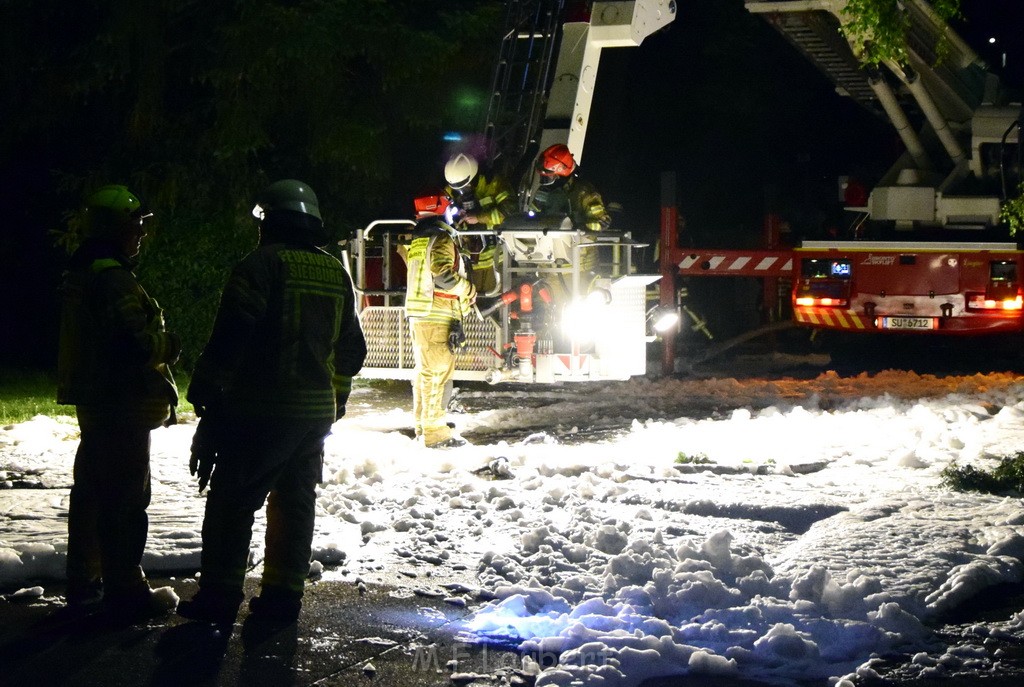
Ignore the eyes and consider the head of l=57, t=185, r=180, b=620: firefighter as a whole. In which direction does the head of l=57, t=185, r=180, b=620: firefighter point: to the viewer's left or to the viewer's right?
to the viewer's right

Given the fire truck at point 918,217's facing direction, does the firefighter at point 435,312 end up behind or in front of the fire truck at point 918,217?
behind

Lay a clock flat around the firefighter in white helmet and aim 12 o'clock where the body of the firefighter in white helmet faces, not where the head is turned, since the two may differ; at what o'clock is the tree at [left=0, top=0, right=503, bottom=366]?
The tree is roughly at 3 o'clock from the firefighter in white helmet.

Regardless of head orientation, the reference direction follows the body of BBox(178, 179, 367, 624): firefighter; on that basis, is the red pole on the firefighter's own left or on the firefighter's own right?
on the firefighter's own right

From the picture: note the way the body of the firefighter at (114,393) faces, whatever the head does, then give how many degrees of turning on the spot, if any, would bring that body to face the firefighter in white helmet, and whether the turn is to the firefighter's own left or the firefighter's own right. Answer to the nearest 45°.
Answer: approximately 45° to the firefighter's own left

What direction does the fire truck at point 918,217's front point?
away from the camera

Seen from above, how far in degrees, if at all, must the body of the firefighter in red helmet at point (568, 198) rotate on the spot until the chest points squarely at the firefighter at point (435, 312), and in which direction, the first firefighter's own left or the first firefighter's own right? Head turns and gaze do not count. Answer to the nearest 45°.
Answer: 0° — they already face them

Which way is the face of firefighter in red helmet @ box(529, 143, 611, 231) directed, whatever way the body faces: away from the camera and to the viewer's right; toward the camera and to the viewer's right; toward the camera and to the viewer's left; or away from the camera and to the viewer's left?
toward the camera and to the viewer's left

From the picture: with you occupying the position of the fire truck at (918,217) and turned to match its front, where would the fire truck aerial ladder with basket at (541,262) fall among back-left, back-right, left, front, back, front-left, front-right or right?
back-left

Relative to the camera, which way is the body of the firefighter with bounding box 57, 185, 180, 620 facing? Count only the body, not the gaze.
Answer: to the viewer's right
